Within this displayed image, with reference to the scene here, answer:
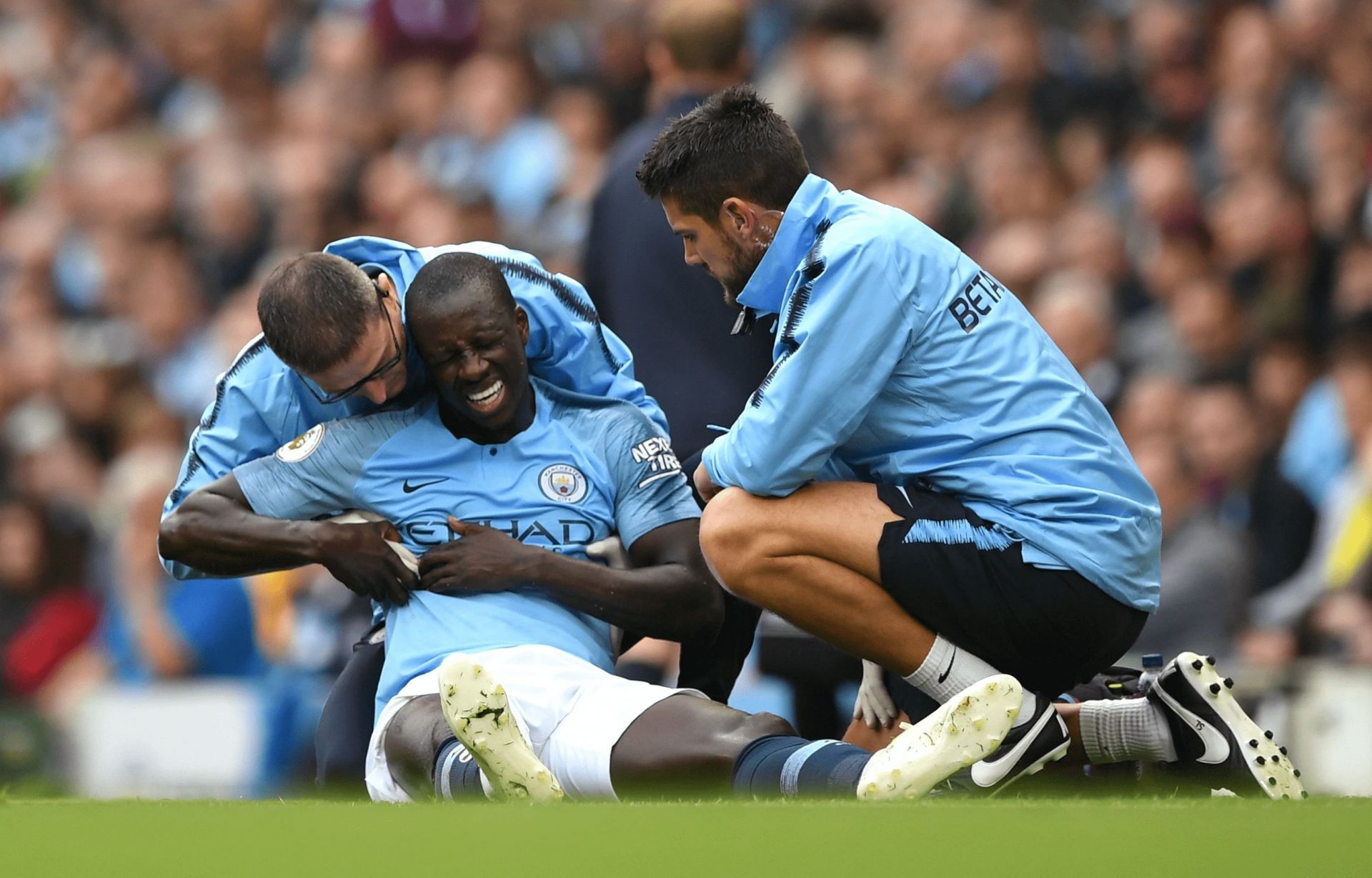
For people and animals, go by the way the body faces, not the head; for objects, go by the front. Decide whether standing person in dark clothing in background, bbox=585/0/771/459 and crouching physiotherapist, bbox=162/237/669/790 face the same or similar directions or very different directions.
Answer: very different directions

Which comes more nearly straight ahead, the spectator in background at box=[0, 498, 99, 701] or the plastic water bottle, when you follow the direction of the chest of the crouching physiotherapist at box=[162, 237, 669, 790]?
the plastic water bottle

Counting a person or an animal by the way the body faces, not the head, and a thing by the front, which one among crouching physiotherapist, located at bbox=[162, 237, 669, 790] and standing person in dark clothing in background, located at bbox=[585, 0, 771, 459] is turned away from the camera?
the standing person in dark clothing in background

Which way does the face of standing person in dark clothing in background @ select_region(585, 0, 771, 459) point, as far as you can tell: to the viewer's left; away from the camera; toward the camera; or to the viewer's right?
away from the camera

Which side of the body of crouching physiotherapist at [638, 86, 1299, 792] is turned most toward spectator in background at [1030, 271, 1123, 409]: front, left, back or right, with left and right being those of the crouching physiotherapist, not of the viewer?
right

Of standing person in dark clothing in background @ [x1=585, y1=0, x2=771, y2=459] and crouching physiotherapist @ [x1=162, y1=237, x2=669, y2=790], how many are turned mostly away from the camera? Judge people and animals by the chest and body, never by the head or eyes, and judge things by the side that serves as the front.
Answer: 1

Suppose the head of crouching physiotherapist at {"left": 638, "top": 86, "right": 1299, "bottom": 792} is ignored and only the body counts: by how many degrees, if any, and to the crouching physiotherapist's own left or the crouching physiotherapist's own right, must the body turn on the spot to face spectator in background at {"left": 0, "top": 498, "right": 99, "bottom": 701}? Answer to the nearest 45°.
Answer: approximately 45° to the crouching physiotherapist's own right

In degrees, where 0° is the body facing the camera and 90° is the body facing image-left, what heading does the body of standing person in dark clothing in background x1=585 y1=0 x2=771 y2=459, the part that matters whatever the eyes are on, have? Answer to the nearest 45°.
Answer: approximately 180°

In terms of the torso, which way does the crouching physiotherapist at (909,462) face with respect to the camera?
to the viewer's left
